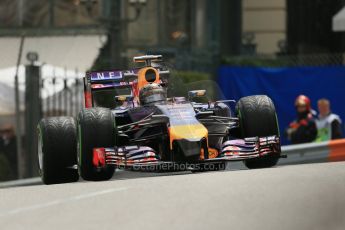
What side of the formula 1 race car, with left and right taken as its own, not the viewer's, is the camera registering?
front

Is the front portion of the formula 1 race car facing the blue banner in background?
no

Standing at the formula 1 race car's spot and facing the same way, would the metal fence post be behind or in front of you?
behind

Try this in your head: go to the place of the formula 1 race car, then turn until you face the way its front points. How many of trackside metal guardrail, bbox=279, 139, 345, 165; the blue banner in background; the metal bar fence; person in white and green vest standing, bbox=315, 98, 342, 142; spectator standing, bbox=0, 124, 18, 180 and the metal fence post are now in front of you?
0

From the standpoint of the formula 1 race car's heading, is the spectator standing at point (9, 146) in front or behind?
behind

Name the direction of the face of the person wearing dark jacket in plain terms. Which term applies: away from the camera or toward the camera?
toward the camera

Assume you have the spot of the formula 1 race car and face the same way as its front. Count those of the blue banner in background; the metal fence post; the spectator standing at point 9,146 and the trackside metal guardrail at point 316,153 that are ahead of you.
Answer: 0

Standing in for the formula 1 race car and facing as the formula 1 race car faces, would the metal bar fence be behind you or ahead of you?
behind

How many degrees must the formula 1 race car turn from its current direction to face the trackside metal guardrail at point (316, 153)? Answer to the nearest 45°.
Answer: approximately 135° to its left

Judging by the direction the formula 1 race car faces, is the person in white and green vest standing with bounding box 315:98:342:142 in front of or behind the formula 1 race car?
behind
